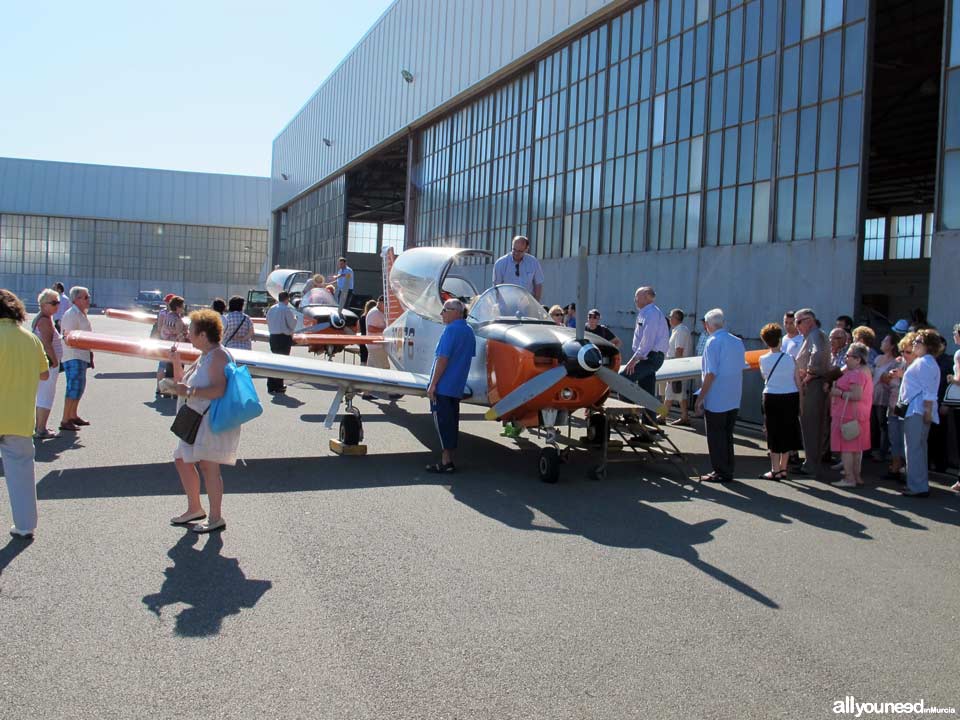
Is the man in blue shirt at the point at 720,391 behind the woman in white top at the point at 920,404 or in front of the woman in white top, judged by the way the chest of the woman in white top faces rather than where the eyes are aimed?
in front

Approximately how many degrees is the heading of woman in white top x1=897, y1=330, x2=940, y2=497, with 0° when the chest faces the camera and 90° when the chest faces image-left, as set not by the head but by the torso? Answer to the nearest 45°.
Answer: approximately 90°

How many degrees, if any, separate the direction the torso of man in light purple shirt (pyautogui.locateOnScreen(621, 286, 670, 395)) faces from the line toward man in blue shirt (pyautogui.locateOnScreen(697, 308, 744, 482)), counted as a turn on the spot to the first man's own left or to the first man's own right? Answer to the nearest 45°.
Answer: approximately 135° to the first man's own left

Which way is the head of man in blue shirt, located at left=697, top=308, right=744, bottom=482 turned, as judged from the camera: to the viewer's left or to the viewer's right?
to the viewer's left

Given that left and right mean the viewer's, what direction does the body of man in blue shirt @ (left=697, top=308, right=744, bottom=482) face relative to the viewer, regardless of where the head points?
facing away from the viewer and to the left of the viewer

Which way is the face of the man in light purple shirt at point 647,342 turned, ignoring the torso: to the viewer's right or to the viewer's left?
to the viewer's left

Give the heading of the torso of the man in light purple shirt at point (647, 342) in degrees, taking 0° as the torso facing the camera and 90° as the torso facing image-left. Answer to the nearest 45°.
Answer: approximately 90°

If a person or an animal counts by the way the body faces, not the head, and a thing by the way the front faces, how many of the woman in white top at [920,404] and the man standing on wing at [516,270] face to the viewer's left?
1

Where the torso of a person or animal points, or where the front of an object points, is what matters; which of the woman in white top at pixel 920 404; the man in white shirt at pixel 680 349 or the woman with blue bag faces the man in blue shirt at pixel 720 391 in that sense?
the woman in white top

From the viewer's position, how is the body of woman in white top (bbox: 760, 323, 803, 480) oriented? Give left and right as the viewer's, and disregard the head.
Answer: facing away from the viewer and to the left of the viewer

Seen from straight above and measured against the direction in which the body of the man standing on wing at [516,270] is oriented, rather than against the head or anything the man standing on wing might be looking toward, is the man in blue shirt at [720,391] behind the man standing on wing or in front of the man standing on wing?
in front

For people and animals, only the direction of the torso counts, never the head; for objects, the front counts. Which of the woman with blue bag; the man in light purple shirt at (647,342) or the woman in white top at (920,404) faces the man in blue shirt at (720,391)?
the woman in white top
